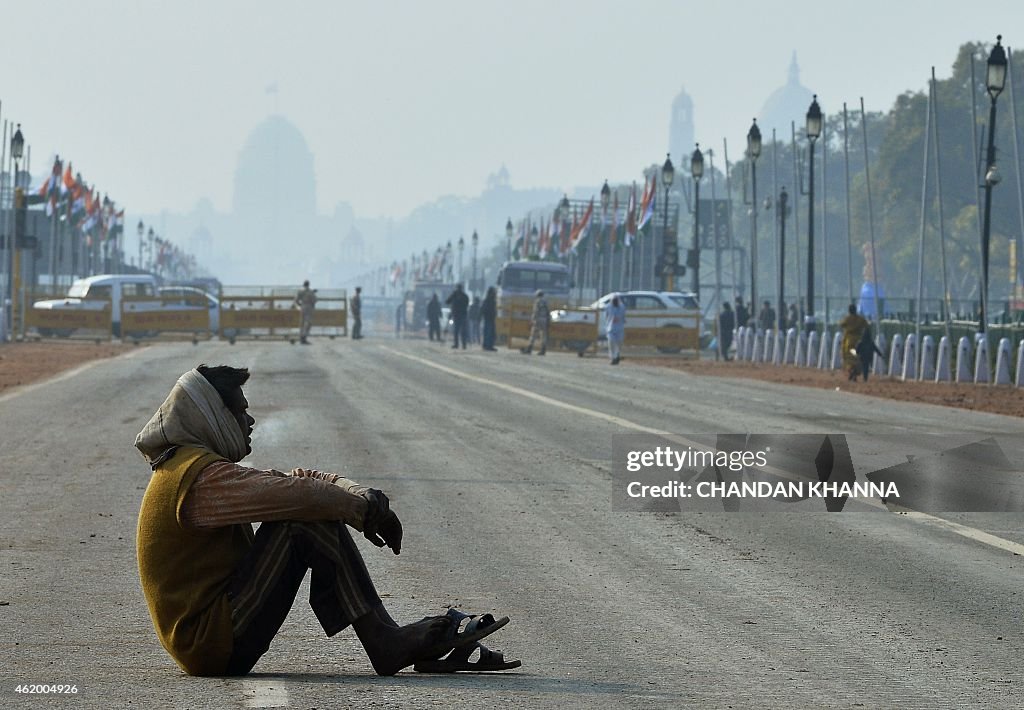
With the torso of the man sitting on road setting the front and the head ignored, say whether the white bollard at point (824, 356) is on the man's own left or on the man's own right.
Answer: on the man's own left

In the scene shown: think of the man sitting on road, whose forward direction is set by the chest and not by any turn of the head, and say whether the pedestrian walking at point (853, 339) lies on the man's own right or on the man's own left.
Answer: on the man's own left

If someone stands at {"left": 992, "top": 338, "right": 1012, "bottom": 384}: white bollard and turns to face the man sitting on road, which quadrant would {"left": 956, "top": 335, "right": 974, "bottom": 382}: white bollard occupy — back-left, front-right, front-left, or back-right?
back-right

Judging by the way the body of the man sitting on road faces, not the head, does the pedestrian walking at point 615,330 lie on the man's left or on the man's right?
on the man's left

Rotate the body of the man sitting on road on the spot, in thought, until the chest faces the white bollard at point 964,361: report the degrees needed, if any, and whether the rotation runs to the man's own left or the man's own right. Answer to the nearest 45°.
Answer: approximately 45° to the man's own left

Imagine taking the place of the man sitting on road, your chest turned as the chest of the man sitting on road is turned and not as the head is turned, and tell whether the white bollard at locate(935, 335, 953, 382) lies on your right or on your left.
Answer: on your left

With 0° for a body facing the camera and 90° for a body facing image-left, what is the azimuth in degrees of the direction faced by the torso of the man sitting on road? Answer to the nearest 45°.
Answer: approximately 270°

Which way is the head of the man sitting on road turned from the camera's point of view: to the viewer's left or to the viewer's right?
to the viewer's right

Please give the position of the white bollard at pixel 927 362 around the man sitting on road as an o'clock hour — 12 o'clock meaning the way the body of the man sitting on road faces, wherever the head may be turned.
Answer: The white bollard is roughly at 10 o'clock from the man sitting on road.

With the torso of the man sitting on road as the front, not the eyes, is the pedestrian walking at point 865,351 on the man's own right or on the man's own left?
on the man's own left
